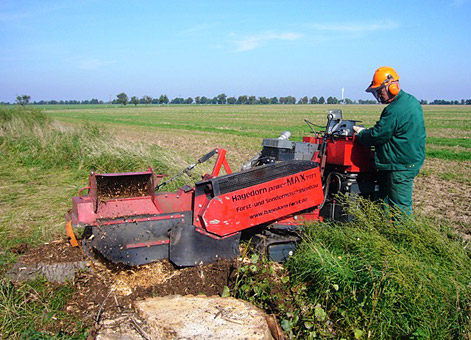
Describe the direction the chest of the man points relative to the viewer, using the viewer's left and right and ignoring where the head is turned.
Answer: facing to the left of the viewer

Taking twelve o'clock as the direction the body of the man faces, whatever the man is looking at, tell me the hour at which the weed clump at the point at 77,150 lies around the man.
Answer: The weed clump is roughly at 1 o'clock from the man.

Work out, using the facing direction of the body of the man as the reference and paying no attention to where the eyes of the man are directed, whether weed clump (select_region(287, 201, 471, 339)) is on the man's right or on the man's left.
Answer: on the man's left

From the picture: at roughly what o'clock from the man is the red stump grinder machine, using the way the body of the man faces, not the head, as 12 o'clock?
The red stump grinder machine is roughly at 11 o'clock from the man.

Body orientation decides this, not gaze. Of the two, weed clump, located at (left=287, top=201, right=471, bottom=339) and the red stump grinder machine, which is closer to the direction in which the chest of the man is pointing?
the red stump grinder machine
